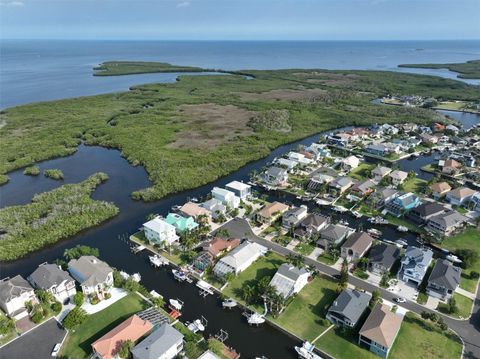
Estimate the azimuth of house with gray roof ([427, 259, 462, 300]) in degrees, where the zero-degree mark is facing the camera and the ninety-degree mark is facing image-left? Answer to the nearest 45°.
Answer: approximately 45°

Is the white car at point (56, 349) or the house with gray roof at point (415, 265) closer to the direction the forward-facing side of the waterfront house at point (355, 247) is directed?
the white car

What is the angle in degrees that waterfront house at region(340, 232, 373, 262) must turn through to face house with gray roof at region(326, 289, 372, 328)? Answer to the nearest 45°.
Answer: approximately 45° to its left

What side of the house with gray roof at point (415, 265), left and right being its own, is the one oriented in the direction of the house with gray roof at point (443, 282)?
left

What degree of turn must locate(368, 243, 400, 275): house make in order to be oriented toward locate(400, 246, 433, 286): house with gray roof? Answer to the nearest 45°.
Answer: approximately 135° to its left

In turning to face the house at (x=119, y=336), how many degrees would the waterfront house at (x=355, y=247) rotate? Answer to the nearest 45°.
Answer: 0° — it already faces it

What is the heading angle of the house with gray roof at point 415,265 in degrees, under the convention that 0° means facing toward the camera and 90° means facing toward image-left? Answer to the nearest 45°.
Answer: approximately 45°
